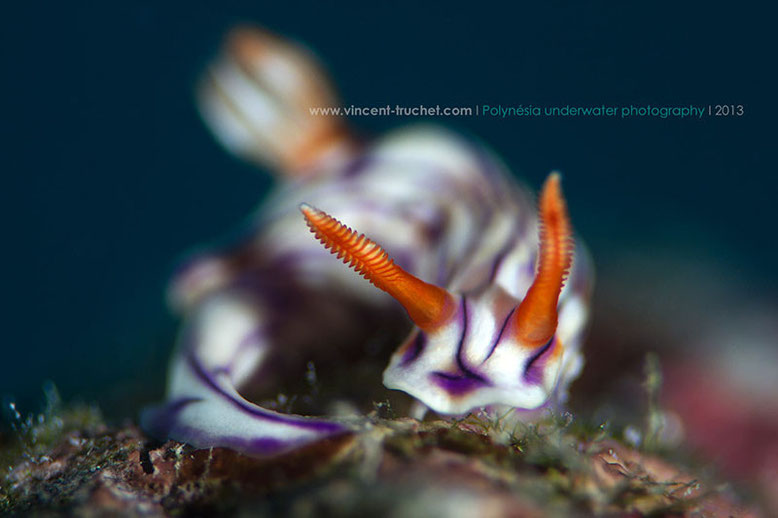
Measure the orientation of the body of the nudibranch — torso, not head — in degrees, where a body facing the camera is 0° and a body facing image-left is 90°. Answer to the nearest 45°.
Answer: approximately 0°
